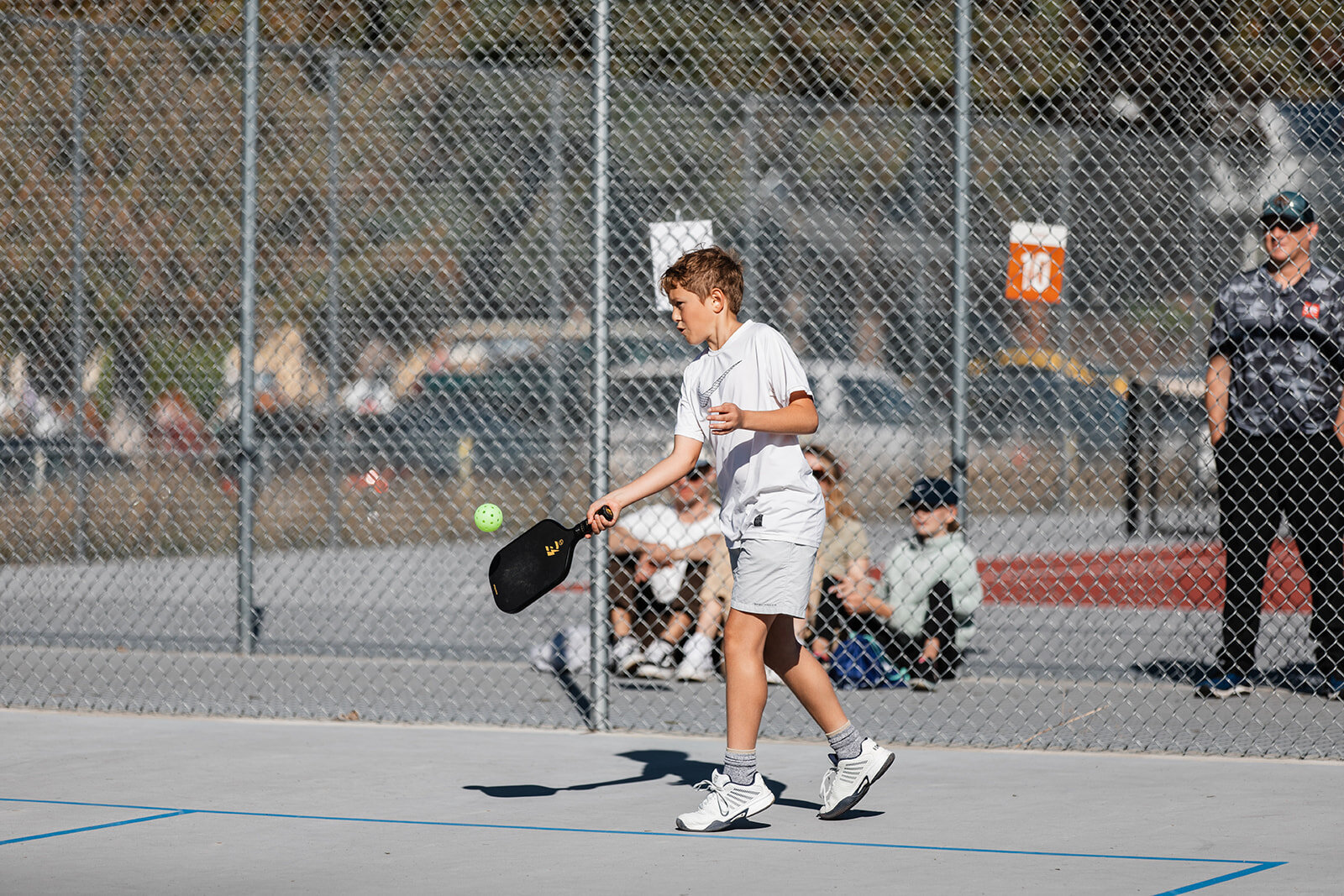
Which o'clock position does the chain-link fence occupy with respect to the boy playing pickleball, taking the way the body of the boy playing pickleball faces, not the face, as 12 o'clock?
The chain-link fence is roughly at 4 o'clock from the boy playing pickleball.

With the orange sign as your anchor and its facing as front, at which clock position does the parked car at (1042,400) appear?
The parked car is roughly at 6 o'clock from the orange sign.

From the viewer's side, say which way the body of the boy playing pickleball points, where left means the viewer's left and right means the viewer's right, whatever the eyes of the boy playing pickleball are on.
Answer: facing the viewer and to the left of the viewer

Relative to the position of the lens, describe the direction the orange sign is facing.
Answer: facing the viewer

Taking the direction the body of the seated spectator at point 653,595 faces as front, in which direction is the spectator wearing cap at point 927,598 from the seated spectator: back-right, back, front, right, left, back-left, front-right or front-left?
left

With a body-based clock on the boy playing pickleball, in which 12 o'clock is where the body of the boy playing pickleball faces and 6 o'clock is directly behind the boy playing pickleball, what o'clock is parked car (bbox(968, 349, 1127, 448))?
The parked car is roughly at 5 o'clock from the boy playing pickleball.

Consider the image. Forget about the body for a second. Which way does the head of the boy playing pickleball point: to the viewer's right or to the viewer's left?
to the viewer's left

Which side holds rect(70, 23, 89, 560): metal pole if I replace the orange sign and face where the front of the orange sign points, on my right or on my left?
on my right

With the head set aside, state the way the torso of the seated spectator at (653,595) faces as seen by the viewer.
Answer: toward the camera

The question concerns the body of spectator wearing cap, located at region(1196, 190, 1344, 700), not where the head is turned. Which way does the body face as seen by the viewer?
toward the camera
